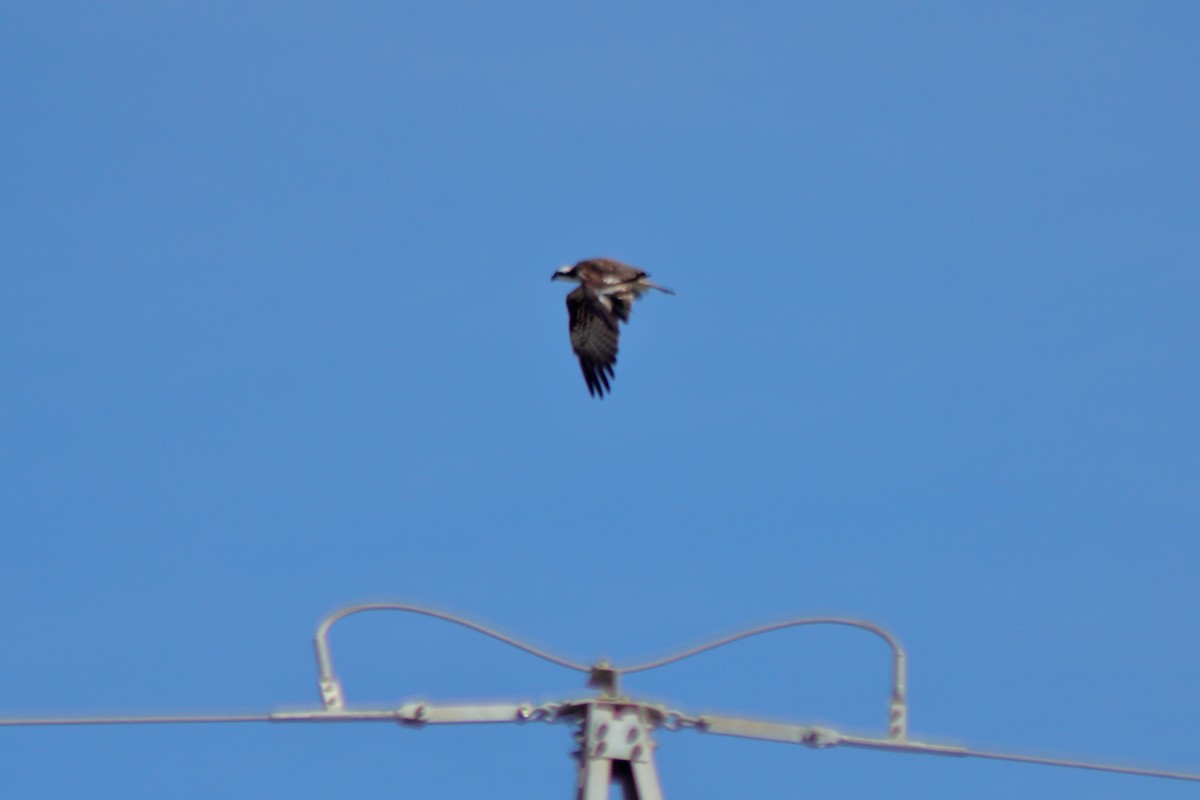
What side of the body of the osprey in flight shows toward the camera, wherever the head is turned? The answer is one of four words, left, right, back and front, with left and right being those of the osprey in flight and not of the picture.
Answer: left
